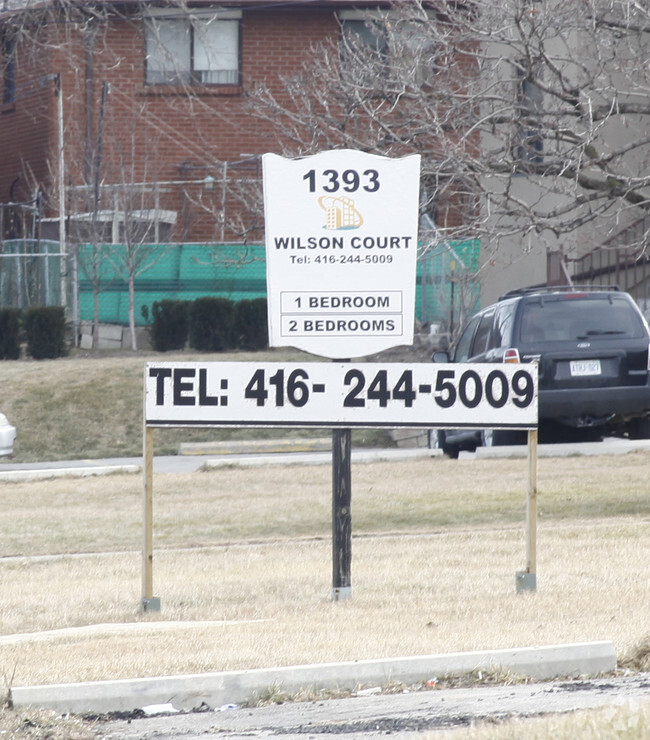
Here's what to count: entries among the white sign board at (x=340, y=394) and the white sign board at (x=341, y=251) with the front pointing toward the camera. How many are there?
2

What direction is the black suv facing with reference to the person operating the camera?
facing away from the viewer and to the left of the viewer

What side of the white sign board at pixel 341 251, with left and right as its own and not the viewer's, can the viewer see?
front

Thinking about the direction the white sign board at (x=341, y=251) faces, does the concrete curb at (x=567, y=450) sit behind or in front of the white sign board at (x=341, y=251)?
behind

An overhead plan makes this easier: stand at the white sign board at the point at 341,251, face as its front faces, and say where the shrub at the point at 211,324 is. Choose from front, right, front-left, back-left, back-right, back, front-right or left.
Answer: back

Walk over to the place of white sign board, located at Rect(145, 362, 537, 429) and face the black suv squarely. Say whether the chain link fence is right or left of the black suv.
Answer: left

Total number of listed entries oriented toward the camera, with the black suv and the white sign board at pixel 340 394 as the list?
1

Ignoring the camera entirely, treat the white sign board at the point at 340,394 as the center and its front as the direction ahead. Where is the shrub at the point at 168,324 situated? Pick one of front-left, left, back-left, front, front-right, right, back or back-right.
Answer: back

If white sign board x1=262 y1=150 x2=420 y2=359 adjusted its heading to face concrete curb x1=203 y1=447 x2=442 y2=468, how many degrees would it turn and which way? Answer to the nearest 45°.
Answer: approximately 180°

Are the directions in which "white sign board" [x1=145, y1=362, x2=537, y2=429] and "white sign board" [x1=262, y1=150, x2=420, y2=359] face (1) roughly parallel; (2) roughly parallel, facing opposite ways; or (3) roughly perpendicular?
roughly parallel

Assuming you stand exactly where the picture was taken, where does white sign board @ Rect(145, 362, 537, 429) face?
facing the viewer

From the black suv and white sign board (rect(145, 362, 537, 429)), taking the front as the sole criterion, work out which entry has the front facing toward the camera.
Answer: the white sign board

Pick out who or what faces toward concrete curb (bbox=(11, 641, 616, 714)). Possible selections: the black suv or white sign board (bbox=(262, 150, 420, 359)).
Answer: the white sign board

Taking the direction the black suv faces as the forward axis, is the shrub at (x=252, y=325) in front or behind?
in front
